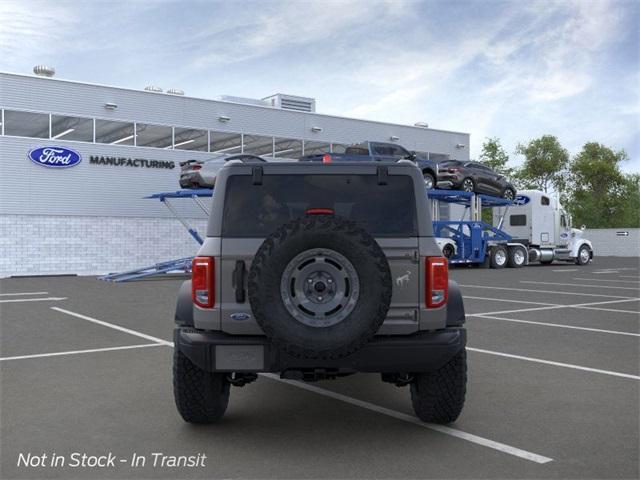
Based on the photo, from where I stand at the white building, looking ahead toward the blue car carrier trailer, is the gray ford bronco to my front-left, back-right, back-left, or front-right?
front-right

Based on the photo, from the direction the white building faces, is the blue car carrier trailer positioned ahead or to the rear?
ahead

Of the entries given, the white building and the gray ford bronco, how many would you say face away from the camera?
1

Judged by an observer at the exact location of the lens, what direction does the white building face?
facing the viewer and to the right of the viewer

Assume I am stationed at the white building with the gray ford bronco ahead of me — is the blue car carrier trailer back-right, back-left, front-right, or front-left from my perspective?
front-left

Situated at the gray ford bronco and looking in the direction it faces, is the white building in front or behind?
in front

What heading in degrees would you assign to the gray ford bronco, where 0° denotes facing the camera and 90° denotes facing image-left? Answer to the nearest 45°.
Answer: approximately 180°

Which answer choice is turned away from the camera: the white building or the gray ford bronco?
the gray ford bronco

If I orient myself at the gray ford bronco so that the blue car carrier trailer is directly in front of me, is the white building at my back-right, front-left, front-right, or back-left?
front-left

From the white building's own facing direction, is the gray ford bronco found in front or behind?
in front
